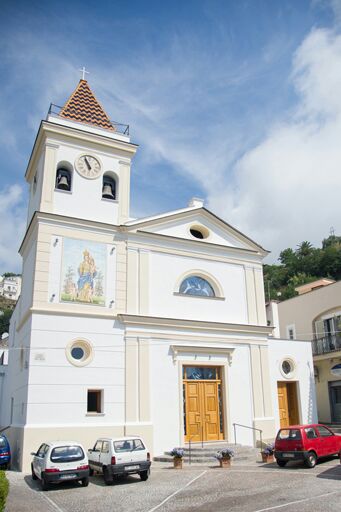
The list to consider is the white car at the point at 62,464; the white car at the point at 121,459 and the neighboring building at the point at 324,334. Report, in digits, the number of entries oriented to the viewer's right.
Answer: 0

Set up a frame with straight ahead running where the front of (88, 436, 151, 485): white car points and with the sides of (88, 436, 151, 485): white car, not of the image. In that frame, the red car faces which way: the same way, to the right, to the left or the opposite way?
to the right

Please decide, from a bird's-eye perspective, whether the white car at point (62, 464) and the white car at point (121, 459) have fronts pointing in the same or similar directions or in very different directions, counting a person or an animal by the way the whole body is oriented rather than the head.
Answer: same or similar directions

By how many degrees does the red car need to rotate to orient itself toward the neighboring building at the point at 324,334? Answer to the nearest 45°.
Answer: approximately 45° to its left

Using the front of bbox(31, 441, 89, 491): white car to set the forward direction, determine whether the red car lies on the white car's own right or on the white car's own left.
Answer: on the white car's own right

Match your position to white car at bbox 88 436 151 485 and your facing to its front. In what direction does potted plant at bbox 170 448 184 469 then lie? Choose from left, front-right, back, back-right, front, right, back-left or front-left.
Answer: right

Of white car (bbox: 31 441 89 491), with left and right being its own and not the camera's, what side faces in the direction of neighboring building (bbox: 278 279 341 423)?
right

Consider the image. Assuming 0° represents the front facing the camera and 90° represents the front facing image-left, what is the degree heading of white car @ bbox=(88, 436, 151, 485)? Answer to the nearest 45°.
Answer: approximately 135°

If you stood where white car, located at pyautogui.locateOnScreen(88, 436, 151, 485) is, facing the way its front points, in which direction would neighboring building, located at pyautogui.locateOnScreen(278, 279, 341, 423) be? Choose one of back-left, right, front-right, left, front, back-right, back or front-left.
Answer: right

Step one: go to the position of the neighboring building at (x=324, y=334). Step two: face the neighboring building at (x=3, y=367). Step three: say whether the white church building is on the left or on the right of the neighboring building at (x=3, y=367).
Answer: left
